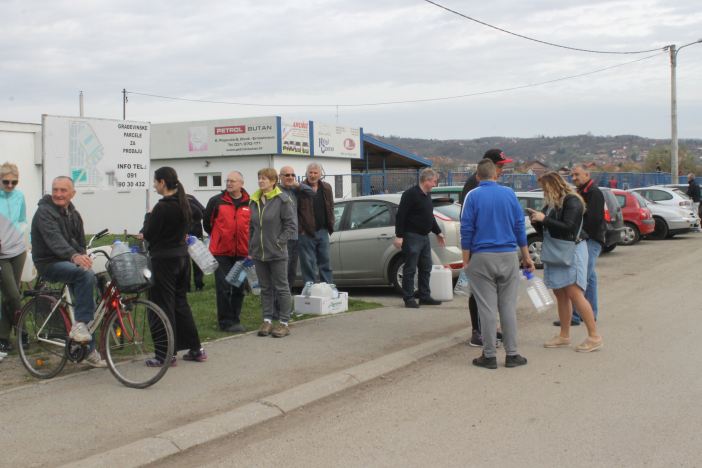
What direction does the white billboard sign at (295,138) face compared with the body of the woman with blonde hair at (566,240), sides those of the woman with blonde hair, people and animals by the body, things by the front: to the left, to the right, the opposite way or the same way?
to the left

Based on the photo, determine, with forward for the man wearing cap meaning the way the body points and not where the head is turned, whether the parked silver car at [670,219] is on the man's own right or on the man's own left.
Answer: on the man's own left

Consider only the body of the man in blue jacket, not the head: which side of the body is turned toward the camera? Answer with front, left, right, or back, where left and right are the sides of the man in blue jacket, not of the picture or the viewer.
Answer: back

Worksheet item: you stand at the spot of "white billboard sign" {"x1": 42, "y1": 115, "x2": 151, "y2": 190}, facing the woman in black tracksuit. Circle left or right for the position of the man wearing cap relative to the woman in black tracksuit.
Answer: left

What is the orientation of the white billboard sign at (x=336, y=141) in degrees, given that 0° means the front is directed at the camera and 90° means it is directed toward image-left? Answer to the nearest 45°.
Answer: approximately 0°

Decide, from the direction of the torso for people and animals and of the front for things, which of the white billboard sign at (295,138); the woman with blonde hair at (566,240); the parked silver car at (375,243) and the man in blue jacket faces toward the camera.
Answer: the white billboard sign

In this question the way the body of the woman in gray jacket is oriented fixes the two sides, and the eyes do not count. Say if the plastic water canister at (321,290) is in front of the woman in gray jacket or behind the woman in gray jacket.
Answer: behind

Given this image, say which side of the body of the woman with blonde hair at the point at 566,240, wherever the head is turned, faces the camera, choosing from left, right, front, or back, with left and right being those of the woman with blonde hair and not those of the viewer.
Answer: left

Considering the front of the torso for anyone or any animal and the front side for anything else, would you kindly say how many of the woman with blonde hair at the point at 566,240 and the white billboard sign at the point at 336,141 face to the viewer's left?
1
